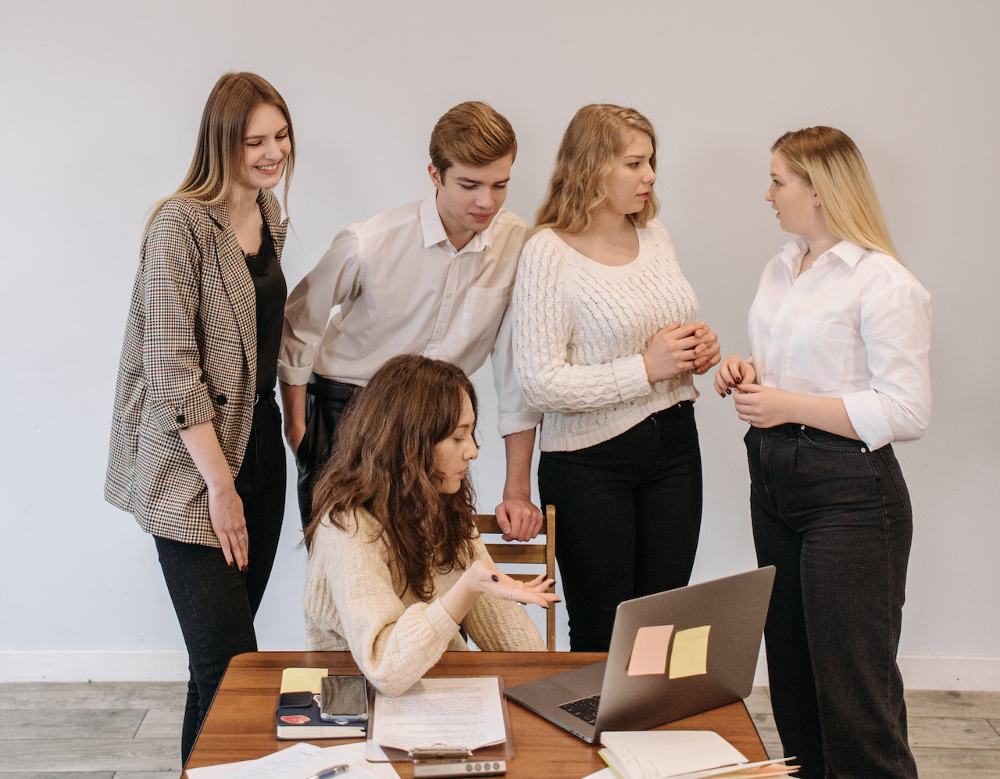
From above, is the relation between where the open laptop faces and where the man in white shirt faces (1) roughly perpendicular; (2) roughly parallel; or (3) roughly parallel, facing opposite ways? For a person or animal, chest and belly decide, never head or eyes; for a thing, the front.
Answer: roughly parallel, facing opposite ways

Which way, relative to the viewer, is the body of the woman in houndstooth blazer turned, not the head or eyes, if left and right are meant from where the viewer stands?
facing the viewer and to the right of the viewer

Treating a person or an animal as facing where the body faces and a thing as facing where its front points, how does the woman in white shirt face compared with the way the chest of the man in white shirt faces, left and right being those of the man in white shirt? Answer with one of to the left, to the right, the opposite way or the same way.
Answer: to the right

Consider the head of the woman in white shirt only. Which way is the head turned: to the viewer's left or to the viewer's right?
to the viewer's left

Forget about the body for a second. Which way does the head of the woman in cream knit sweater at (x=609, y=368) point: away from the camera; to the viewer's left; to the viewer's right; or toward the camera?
to the viewer's right

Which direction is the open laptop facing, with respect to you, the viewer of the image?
facing away from the viewer and to the left of the viewer

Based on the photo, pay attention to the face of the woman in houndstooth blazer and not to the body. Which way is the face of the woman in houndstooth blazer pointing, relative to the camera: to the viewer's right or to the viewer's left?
to the viewer's right

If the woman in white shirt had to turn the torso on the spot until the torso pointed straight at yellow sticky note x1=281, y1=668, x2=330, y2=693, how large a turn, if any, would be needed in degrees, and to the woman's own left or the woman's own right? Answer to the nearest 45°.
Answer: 0° — they already face it

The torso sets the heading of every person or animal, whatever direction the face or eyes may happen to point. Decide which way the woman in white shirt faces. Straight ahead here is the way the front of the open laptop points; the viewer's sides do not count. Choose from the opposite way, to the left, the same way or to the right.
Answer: to the left

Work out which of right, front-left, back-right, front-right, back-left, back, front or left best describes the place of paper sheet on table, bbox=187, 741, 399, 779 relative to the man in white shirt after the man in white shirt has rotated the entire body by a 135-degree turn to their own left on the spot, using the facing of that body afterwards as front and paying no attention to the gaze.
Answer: back

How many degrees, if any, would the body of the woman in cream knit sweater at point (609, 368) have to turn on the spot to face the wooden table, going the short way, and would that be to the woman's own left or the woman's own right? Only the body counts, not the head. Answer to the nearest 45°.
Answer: approximately 45° to the woman's own right

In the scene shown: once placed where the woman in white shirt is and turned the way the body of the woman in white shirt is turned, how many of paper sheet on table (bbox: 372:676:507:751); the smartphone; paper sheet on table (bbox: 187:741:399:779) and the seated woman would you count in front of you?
4

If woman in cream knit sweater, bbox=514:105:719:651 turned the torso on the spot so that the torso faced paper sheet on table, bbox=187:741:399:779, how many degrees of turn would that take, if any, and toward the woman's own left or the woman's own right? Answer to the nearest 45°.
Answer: approximately 45° to the woman's own right

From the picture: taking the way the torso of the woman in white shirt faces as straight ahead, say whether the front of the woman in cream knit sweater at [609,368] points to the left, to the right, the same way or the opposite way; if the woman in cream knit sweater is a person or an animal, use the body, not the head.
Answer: to the left

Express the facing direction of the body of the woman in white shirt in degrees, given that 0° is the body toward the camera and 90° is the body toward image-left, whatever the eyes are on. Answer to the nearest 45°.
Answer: approximately 45°
